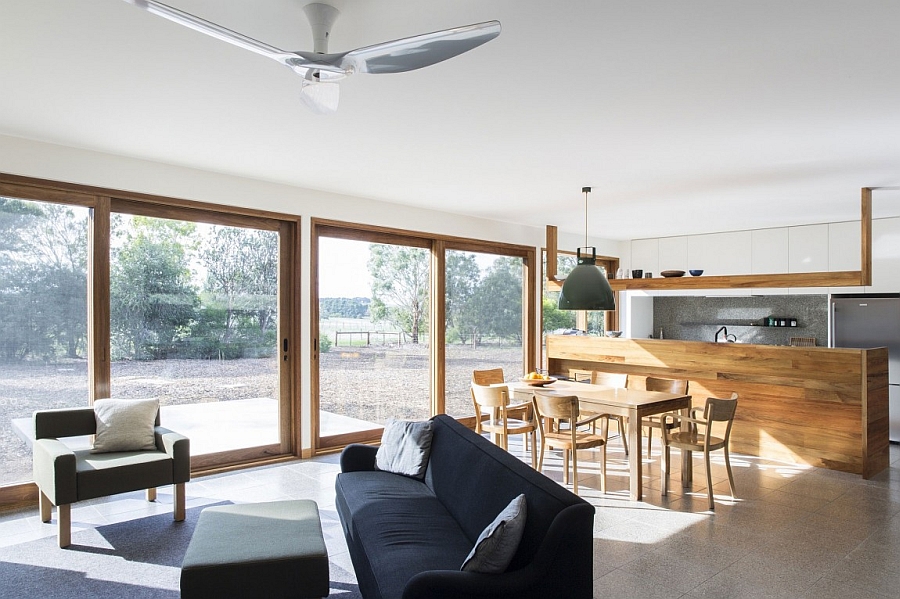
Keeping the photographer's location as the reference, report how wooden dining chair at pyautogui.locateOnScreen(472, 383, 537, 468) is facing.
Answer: facing away from the viewer and to the right of the viewer

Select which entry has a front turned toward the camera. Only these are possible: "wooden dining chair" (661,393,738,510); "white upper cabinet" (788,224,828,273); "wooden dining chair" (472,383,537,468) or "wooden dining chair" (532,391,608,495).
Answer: the white upper cabinet

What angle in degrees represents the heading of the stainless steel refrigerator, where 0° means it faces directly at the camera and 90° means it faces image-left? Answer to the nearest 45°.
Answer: approximately 0°

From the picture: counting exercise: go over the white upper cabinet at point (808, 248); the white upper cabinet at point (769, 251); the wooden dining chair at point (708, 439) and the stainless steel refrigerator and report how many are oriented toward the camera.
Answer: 3

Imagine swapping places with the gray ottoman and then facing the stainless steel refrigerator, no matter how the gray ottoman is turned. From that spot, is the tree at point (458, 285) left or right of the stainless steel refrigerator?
left

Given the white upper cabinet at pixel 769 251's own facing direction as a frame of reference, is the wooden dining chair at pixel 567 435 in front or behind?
in front

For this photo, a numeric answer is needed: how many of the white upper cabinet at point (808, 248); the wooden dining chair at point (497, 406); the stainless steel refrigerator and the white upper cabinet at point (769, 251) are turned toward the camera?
3

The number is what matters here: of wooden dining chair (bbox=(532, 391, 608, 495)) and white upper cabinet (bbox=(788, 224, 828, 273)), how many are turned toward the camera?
1

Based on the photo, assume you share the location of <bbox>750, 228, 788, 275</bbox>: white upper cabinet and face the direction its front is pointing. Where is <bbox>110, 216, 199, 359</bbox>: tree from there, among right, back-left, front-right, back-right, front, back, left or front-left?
front-right
